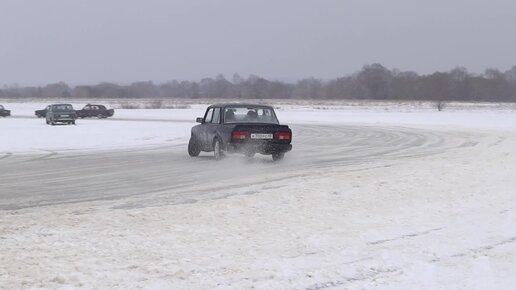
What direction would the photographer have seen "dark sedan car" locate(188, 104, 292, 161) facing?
facing away from the viewer and to the left of the viewer

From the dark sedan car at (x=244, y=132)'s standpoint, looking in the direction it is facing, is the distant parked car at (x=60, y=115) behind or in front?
in front
